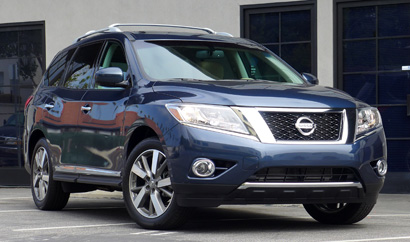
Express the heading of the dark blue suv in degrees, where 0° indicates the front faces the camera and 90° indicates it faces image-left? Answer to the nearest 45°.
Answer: approximately 315°
